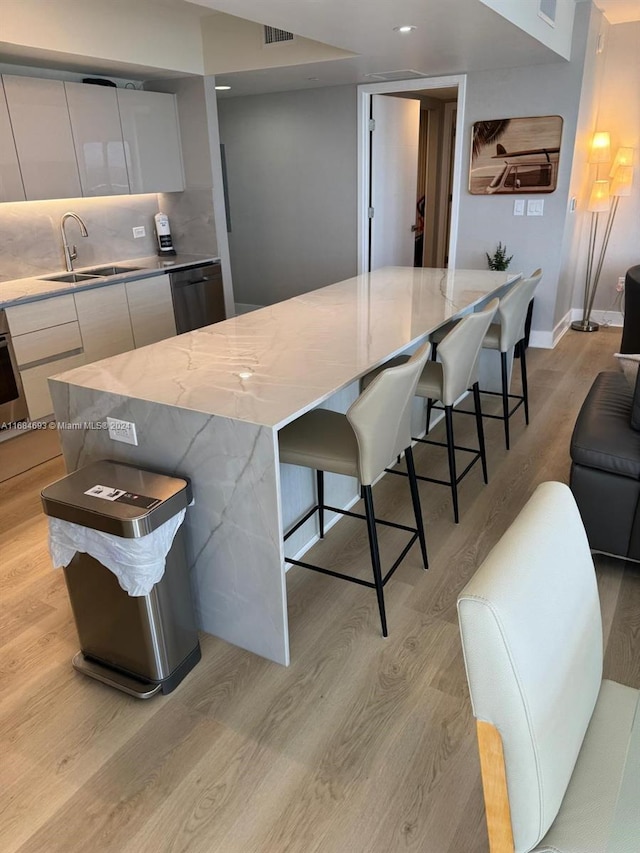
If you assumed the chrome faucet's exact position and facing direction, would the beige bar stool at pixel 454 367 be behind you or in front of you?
in front

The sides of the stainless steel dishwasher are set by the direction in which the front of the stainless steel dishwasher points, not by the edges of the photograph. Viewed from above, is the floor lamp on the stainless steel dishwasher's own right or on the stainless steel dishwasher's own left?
on the stainless steel dishwasher's own left

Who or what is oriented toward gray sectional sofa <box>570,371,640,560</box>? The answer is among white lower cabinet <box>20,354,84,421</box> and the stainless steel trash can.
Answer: the white lower cabinet

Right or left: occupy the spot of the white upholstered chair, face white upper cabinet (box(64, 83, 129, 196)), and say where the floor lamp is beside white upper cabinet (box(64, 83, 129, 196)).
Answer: right

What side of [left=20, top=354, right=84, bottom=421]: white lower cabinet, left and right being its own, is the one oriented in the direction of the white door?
left

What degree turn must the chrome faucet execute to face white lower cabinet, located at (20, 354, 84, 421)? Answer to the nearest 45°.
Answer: approximately 45° to its right

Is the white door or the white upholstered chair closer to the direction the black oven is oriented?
the white upholstered chair

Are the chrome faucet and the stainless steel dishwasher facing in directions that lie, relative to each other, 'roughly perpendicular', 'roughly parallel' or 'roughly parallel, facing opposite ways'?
roughly parallel

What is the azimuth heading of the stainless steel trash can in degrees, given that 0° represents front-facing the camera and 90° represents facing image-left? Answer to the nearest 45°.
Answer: approximately 45°

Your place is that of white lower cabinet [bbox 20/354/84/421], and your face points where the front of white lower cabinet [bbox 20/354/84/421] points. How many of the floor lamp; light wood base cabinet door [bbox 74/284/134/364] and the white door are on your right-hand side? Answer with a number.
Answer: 0

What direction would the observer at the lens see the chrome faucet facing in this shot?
facing the viewer and to the right of the viewer

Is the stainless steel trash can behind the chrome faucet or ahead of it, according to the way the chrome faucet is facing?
ahead

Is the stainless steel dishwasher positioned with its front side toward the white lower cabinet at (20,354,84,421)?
no

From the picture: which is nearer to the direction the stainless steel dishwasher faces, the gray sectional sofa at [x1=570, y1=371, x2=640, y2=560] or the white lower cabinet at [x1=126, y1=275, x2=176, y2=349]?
the gray sectional sofa

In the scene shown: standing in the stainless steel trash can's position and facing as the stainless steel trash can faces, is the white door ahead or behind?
behind

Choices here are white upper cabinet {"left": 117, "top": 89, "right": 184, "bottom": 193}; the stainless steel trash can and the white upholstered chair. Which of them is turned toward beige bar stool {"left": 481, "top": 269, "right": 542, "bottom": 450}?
the white upper cabinet

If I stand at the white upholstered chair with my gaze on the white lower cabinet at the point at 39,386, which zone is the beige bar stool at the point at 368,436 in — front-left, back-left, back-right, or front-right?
front-right

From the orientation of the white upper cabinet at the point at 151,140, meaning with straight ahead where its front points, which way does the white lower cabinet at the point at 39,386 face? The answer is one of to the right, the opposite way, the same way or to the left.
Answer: the same way
